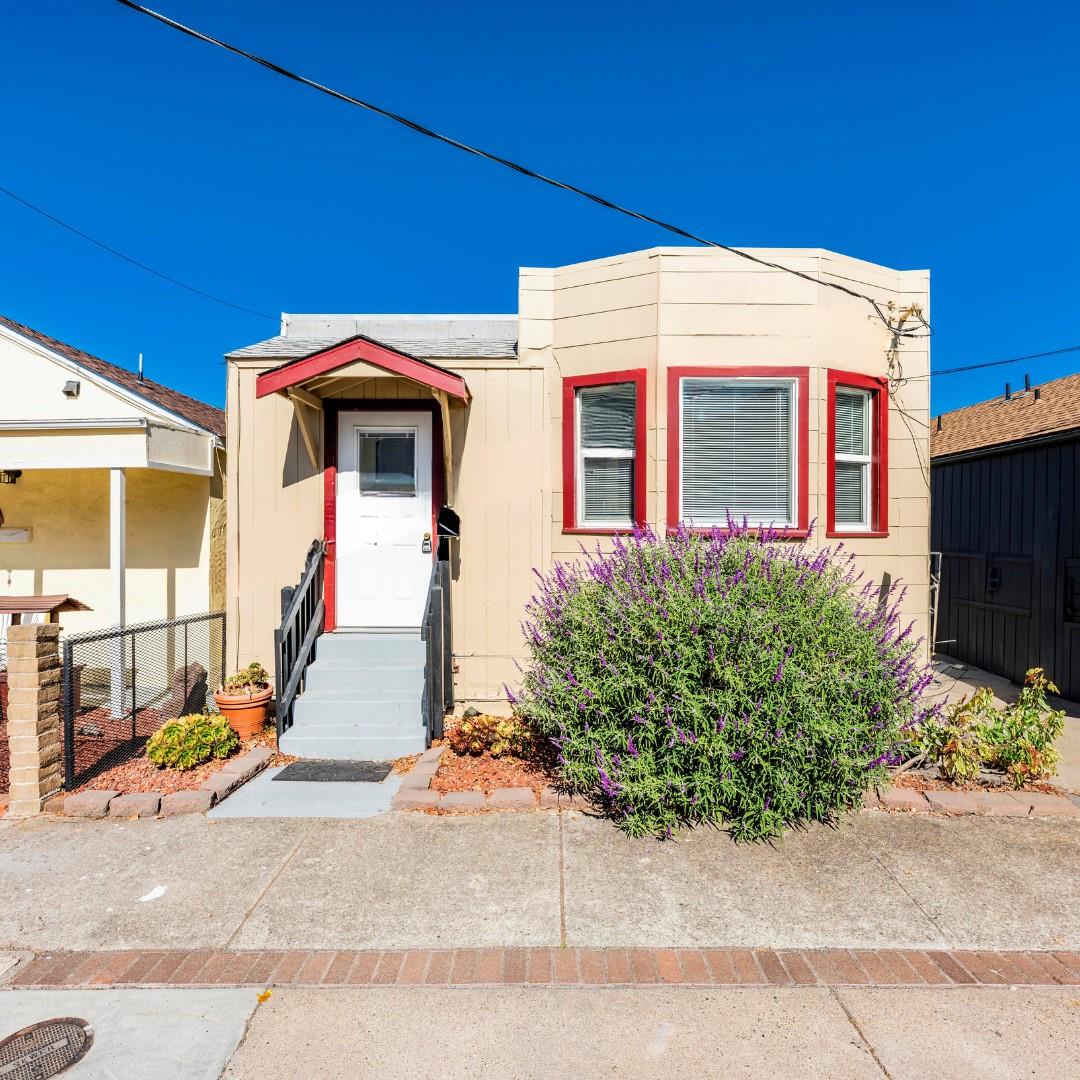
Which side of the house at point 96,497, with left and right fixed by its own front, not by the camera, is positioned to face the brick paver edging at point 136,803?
front

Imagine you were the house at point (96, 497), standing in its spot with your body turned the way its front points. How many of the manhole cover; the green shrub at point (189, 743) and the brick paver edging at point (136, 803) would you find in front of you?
3

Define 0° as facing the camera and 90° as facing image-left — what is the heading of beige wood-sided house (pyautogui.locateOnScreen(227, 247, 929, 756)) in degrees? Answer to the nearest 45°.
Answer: approximately 0°

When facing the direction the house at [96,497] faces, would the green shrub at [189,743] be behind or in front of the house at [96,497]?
in front

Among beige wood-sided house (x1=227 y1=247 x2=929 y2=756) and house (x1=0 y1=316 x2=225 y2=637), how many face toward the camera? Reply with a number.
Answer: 2

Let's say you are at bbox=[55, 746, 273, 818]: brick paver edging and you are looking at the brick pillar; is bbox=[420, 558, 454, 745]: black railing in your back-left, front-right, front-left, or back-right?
back-right

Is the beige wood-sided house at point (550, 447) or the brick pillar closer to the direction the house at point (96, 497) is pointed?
the brick pillar

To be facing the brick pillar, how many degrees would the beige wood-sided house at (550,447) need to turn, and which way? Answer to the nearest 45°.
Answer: approximately 45° to its right

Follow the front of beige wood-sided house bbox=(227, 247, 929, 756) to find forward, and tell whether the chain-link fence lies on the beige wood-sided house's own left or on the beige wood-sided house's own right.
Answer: on the beige wood-sided house's own right

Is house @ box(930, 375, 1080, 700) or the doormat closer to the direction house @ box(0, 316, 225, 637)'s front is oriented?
the doormat

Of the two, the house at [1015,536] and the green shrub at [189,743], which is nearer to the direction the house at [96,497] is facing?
the green shrub

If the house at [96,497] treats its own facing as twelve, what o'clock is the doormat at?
The doormat is roughly at 11 o'clock from the house.

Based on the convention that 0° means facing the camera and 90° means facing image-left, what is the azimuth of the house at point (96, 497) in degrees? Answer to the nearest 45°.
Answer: approximately 0°
